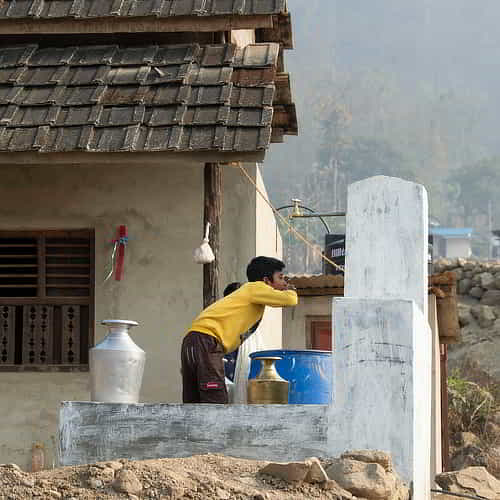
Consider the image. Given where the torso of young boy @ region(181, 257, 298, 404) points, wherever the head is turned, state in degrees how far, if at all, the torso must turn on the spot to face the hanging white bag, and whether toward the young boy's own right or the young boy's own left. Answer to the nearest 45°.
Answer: approximately 90° to the young boy's own left

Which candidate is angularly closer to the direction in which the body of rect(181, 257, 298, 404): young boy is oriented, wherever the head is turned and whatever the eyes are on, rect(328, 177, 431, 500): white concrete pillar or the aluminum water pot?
the white concrete pillar

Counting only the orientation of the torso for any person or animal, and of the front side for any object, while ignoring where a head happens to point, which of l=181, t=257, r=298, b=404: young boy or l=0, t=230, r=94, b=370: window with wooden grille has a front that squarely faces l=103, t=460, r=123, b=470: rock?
the window with wooden grille

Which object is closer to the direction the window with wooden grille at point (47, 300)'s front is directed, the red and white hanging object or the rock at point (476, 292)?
the red and white hanging object

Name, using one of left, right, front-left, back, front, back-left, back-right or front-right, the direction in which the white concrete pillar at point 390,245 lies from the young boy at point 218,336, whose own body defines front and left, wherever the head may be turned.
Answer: front-right

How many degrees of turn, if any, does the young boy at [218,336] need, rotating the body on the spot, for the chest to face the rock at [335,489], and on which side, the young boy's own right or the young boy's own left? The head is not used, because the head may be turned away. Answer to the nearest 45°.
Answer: approximately 90° to the young boy's own right

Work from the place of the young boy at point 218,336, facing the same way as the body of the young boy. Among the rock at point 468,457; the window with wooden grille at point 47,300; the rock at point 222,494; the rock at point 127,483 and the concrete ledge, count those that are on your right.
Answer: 3

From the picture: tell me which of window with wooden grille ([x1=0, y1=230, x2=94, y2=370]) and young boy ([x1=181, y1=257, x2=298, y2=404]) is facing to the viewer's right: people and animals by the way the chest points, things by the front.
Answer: the young boy

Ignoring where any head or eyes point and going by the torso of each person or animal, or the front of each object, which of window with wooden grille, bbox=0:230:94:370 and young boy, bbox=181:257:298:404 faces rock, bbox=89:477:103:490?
the window with wooden grille

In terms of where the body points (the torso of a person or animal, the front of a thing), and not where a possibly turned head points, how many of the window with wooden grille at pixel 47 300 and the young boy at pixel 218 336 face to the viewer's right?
1

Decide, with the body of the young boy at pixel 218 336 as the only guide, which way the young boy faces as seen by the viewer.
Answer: to the viewer's right

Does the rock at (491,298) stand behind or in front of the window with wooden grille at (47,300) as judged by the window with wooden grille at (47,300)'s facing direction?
behind

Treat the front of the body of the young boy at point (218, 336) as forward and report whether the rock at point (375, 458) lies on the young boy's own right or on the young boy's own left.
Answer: on the young boy's own right

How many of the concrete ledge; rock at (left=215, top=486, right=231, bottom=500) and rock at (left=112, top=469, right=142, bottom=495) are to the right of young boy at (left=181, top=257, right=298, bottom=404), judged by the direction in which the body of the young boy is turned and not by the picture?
3

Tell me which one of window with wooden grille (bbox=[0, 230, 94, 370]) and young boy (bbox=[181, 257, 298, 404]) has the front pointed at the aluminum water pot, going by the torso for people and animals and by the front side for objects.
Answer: the window with wooden grille

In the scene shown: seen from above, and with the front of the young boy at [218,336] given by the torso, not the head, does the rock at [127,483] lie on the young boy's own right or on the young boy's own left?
on the young boy's own right

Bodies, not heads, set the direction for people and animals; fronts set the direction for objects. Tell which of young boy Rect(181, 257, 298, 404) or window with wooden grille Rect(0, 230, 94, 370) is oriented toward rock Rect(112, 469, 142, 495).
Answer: the window with wooden grille

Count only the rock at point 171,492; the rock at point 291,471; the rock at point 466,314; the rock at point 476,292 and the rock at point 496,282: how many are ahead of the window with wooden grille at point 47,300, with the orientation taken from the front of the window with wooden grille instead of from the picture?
2

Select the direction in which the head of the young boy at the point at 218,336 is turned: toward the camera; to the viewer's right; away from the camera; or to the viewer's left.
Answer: to the viewer's right

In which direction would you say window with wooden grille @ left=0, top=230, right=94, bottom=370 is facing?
toward the camera

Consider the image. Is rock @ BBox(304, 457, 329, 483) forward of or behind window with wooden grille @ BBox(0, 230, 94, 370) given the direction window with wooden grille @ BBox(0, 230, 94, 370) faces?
forward

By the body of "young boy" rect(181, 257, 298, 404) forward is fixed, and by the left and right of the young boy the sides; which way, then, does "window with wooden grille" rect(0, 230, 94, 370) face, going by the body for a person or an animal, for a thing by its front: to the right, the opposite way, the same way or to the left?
to the right
